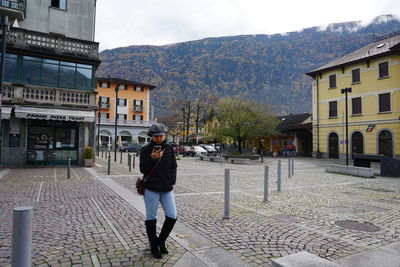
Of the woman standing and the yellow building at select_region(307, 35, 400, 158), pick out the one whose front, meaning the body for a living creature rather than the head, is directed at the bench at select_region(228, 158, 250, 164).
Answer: the yellow building

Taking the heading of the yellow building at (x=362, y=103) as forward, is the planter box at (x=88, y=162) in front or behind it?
in front

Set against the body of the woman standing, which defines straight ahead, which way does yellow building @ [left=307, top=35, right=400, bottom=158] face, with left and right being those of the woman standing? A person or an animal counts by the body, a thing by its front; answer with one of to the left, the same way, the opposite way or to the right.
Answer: to the right

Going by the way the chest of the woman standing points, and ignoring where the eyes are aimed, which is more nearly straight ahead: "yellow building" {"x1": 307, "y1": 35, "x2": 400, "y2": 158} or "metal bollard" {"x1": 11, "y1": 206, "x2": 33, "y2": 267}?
the metal bollard

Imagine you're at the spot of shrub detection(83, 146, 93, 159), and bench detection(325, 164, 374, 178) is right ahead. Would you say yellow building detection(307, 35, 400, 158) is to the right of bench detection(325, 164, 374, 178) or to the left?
left

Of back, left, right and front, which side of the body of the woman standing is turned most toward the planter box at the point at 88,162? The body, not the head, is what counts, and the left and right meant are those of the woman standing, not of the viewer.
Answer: back

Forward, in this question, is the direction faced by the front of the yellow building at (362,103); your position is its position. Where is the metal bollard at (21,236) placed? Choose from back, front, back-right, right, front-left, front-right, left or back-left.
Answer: front-left

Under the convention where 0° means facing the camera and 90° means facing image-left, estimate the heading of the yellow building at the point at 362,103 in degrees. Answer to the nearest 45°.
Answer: approximately 45°

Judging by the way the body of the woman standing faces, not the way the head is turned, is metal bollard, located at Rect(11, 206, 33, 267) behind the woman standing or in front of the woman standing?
in front

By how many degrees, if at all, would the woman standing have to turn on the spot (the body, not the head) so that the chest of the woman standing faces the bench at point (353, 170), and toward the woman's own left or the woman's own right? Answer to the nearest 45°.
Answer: approximately 135° to the woman's own left
